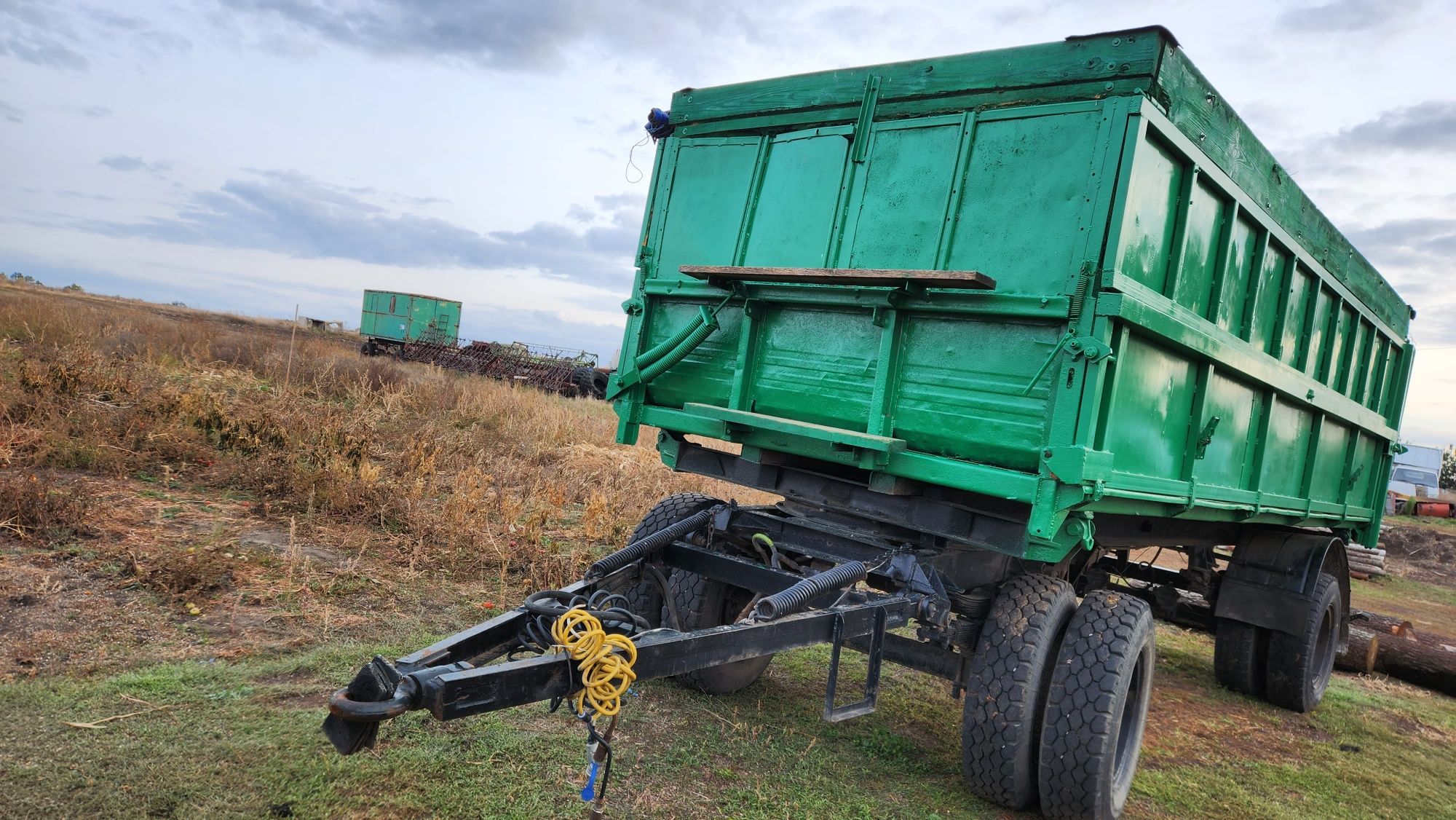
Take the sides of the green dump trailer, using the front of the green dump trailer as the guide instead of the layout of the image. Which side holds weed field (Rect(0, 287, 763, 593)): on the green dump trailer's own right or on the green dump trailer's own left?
on the green dump trailer's own right

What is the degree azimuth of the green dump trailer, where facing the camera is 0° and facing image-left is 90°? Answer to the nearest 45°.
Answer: approximately 45°

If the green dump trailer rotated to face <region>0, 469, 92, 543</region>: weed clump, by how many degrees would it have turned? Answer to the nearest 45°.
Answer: approximately 45° to its right

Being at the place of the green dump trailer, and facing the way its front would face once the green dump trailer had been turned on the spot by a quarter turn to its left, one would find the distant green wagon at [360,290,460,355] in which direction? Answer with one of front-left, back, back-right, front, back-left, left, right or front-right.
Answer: back
